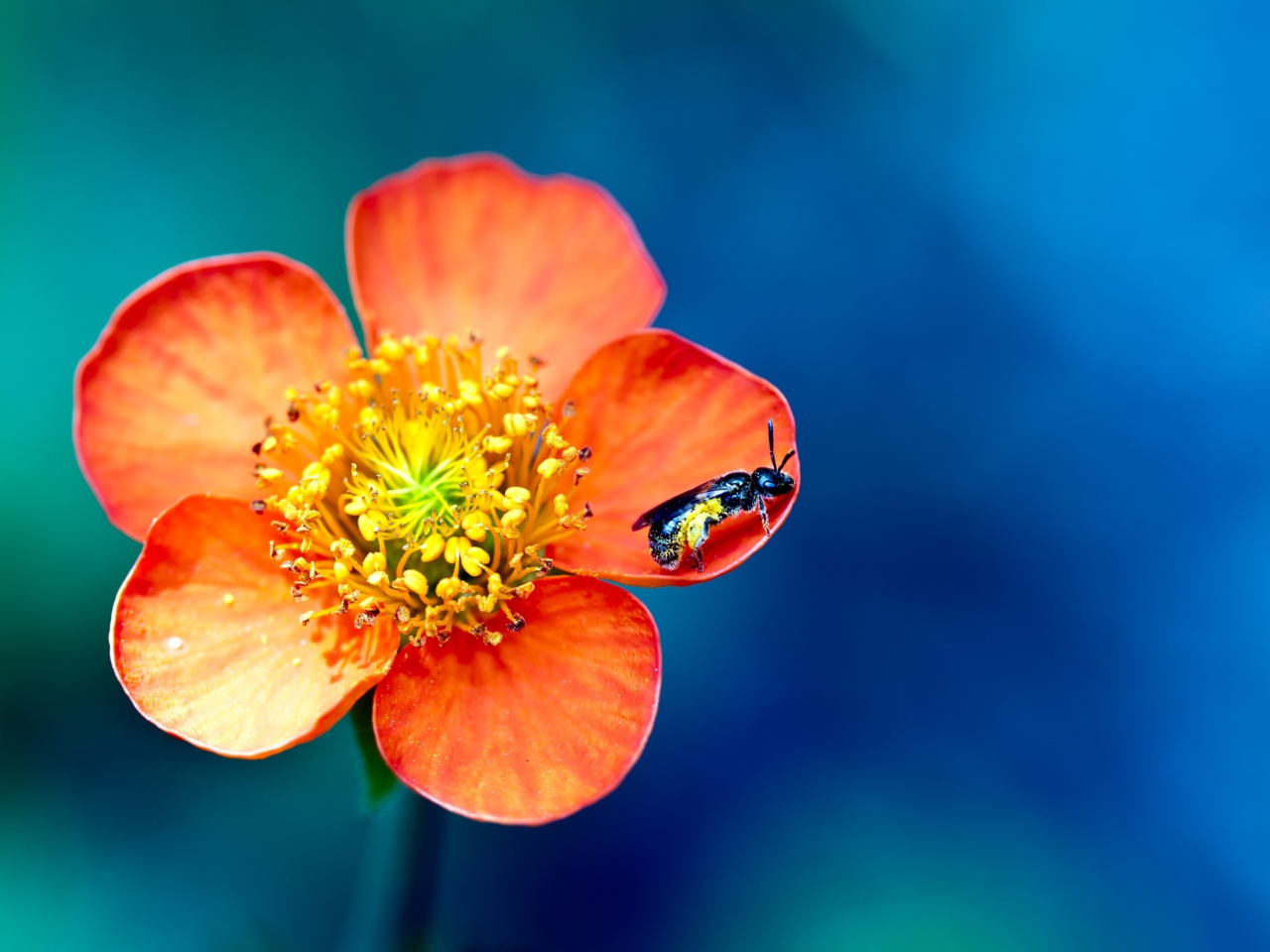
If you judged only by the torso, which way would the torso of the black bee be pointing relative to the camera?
to the viewer's right
